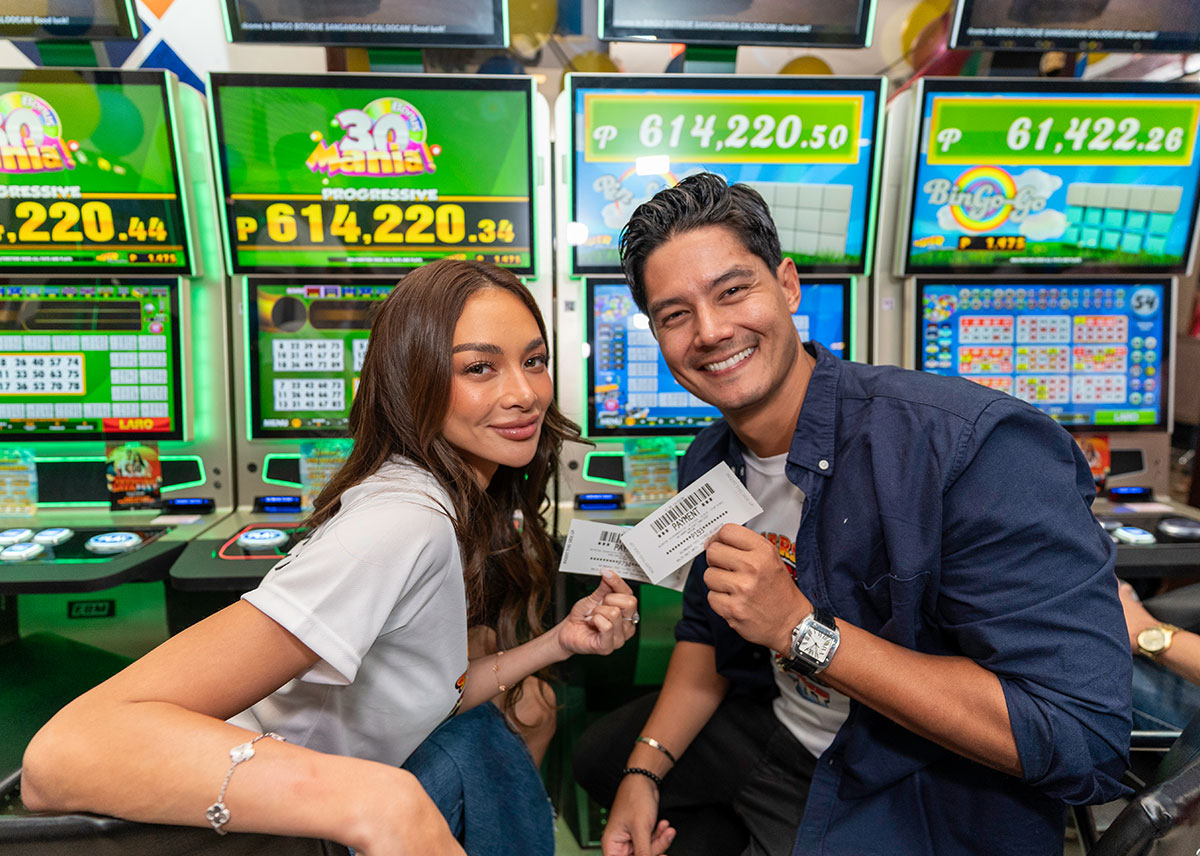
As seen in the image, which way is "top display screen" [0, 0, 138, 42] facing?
toward the camera

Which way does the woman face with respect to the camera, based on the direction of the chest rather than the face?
to the viewer's right

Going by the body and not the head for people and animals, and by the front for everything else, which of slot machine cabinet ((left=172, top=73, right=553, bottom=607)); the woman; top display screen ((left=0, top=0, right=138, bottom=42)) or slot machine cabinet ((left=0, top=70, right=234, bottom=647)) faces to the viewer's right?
the woman

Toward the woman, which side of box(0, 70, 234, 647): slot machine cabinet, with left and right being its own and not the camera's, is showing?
front

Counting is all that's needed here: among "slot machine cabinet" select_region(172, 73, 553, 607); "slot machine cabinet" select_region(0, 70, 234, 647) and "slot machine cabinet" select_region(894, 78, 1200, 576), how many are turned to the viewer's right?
0

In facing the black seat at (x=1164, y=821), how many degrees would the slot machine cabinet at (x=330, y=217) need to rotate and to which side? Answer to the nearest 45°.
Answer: approximately 45° to its left

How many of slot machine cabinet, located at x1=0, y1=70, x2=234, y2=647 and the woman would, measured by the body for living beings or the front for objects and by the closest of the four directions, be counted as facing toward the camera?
1

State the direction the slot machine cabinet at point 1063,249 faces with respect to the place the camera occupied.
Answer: facing the viewer

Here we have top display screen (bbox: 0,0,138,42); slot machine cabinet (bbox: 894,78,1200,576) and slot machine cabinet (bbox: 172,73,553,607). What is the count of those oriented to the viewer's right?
0

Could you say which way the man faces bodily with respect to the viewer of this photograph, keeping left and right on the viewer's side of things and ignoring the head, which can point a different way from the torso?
facing the viewer and to the left of the viewer

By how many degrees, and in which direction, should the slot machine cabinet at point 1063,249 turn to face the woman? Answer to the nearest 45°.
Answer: approximately 45° to its right

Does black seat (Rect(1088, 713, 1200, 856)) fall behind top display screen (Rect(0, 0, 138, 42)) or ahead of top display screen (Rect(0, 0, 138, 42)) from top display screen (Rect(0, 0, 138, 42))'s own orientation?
ahead

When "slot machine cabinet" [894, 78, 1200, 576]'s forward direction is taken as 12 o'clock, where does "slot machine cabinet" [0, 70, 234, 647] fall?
"slot machine cabinet" [0, 70, 234, 647] is roughly at 2 o'clock from "slot machine cabinet" [894, 78, 1200, 576].

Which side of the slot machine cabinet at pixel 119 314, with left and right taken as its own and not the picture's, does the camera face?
front

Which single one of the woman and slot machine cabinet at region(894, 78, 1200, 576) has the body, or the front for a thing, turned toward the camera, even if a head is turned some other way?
the slot machine cabinet
